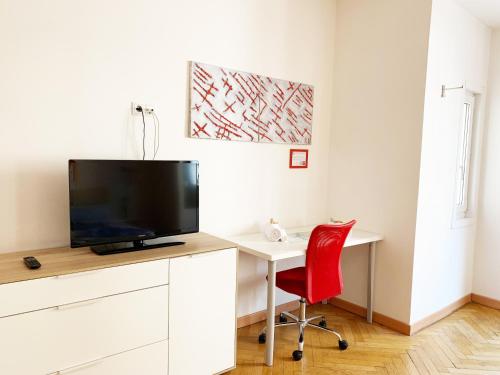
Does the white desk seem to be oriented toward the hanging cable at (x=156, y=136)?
no

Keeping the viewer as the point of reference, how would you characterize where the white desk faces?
facing the viewer and to the right of the viewer

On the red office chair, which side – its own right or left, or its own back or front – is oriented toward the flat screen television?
left

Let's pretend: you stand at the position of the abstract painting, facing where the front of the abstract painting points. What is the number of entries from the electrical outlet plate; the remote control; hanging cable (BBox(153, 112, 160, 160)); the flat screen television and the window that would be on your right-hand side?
4

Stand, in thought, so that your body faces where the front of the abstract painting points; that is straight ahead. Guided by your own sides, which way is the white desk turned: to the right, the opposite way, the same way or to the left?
the same way

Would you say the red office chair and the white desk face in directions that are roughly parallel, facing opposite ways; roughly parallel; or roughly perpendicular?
roughly parallel, facing opposite ways

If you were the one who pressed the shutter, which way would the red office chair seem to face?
facing away from the viewer and to the left of the viewer

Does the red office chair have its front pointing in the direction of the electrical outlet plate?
no

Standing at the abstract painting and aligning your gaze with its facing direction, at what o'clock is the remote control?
The remote control is roughly at 3 o'clock from the abstract painting.

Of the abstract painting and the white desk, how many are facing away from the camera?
0

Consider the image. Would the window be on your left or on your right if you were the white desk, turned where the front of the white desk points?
on your left

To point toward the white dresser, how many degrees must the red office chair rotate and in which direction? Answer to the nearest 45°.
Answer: approximately 90° to its left

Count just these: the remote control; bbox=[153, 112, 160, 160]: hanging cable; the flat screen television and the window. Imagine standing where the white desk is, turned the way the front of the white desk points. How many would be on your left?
1

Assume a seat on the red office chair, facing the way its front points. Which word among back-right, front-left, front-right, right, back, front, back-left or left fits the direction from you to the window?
right
